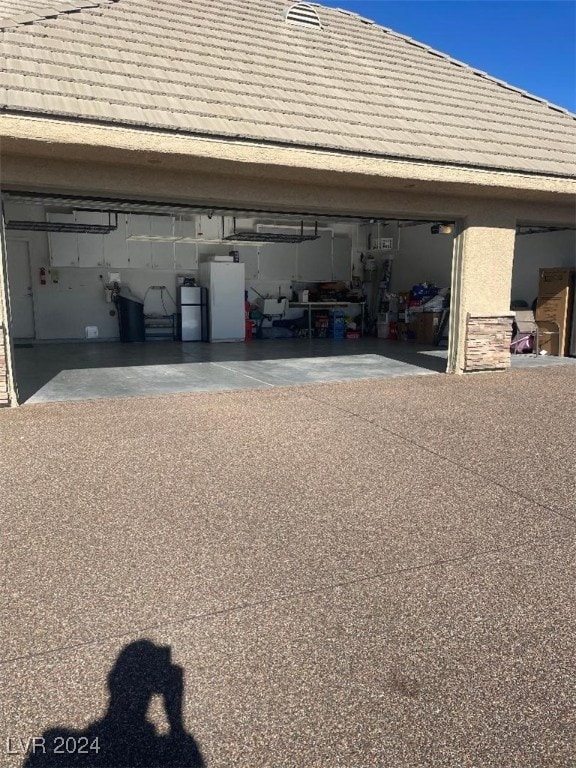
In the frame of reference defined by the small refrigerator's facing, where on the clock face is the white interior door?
The white interior door is roughly at 3 o'clock from the small refrigerator.

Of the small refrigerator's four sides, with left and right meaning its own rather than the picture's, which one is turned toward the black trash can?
right

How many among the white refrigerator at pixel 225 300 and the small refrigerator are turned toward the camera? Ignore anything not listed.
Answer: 2

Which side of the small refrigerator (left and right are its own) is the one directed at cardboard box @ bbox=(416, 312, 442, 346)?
left

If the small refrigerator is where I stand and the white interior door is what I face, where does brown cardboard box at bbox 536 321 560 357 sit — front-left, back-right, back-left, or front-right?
back-left

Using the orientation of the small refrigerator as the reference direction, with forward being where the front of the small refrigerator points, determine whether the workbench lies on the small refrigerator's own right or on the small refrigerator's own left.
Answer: on the small refrigerator's own left

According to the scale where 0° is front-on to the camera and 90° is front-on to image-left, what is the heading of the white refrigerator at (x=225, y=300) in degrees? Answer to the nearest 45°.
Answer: approximately 0°

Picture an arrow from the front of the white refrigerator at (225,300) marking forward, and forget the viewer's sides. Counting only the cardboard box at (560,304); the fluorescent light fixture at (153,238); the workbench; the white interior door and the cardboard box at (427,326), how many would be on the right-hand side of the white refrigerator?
2

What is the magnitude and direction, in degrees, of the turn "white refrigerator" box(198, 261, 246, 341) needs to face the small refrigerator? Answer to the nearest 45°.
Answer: approximately 90° to its right
